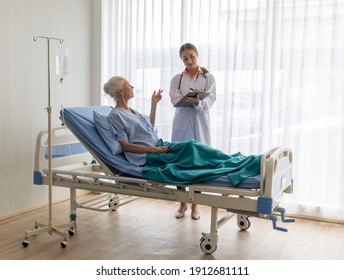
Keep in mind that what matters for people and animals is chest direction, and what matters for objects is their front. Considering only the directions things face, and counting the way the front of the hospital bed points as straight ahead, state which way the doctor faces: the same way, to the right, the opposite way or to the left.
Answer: to the right

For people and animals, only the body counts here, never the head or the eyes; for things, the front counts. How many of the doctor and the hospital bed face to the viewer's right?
1

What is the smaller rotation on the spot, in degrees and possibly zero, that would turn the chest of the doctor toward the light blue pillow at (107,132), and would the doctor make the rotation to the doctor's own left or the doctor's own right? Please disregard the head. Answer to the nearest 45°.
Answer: approximately 45° to the doctor's own right

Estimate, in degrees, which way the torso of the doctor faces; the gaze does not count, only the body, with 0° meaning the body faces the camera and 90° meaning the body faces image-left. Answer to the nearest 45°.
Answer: approximately 0°

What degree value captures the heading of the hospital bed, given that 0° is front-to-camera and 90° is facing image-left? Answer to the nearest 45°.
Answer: approximately 270°

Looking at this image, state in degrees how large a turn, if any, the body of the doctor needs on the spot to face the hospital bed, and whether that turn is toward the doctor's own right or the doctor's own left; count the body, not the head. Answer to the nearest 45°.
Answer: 0° — they already face it
